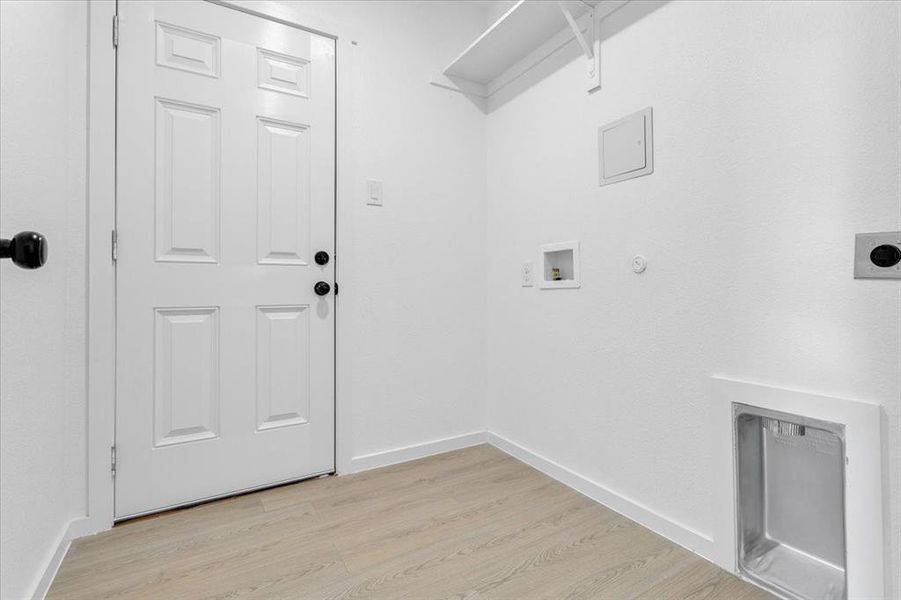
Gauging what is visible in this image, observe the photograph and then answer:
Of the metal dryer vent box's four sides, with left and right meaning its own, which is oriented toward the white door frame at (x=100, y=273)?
front

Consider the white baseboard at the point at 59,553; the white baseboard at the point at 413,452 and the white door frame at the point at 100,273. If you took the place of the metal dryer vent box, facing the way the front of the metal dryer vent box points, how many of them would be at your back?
0

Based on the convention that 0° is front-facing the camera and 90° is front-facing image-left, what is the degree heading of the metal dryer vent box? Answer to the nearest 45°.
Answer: approximately 45°

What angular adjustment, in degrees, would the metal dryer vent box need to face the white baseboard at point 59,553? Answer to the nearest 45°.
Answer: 0° — it already faces it

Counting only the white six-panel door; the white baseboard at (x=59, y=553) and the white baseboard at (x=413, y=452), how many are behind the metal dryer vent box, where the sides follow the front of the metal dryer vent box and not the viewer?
0

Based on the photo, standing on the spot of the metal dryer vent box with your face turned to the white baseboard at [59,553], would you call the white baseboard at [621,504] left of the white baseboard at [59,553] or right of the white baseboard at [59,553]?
right

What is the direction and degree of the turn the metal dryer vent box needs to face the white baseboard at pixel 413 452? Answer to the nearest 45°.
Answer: approximately 45° to its right

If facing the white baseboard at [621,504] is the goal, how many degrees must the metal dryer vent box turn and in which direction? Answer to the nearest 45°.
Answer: approximately 45° to its right

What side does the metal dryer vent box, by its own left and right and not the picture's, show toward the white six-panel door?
front

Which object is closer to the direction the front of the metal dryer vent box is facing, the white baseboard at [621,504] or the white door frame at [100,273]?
the white door frame
